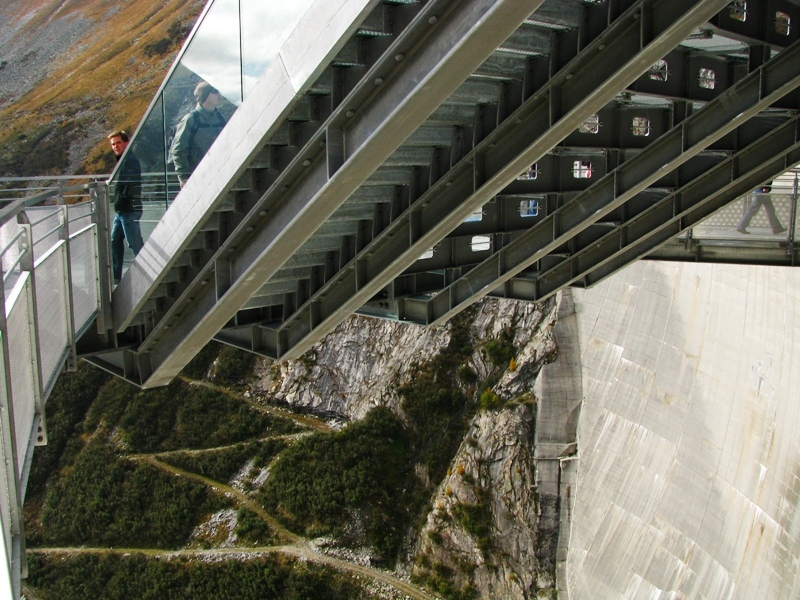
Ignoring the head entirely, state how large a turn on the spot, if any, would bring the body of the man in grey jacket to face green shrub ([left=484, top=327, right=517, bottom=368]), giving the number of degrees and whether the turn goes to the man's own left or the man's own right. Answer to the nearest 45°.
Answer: approximately 90° to the man's own left

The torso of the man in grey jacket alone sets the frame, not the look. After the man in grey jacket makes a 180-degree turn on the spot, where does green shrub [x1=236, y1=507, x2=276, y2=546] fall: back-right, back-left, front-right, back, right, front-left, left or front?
front-right

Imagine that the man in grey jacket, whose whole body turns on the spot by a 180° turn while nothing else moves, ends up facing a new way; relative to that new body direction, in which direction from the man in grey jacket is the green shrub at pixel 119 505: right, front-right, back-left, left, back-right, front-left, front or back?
front-right

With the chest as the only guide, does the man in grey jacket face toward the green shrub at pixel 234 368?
no

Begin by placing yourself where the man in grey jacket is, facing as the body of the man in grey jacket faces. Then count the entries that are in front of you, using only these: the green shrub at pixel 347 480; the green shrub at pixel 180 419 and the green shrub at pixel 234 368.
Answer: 0

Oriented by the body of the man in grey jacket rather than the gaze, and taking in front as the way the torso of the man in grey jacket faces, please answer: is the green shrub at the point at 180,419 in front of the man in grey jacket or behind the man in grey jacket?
behind

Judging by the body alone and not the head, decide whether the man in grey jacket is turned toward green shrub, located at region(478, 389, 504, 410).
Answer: no

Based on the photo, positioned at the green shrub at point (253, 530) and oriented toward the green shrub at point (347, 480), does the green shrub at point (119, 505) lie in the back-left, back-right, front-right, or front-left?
back-left

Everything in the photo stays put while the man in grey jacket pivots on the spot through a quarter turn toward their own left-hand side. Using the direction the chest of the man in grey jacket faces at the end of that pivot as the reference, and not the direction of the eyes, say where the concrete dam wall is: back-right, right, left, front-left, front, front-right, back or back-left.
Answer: front

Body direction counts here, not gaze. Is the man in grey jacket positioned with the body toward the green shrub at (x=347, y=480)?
no

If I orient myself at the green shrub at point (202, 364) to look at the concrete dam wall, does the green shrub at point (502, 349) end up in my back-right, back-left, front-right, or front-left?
front-left
